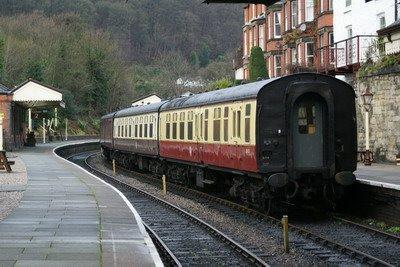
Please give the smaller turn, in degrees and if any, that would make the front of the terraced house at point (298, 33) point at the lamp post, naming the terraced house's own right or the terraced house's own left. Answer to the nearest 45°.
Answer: approximately 45° to the terraced house's own left

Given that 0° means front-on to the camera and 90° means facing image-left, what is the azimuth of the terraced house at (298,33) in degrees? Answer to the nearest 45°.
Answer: approximately 45°

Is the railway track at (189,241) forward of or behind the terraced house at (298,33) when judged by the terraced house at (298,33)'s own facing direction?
forward

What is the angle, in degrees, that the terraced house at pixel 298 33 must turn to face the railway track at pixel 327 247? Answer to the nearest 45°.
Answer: approximately 45° to its left

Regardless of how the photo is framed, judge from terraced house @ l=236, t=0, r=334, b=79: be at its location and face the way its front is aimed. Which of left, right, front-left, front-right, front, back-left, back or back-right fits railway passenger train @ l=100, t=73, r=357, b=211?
front-left
